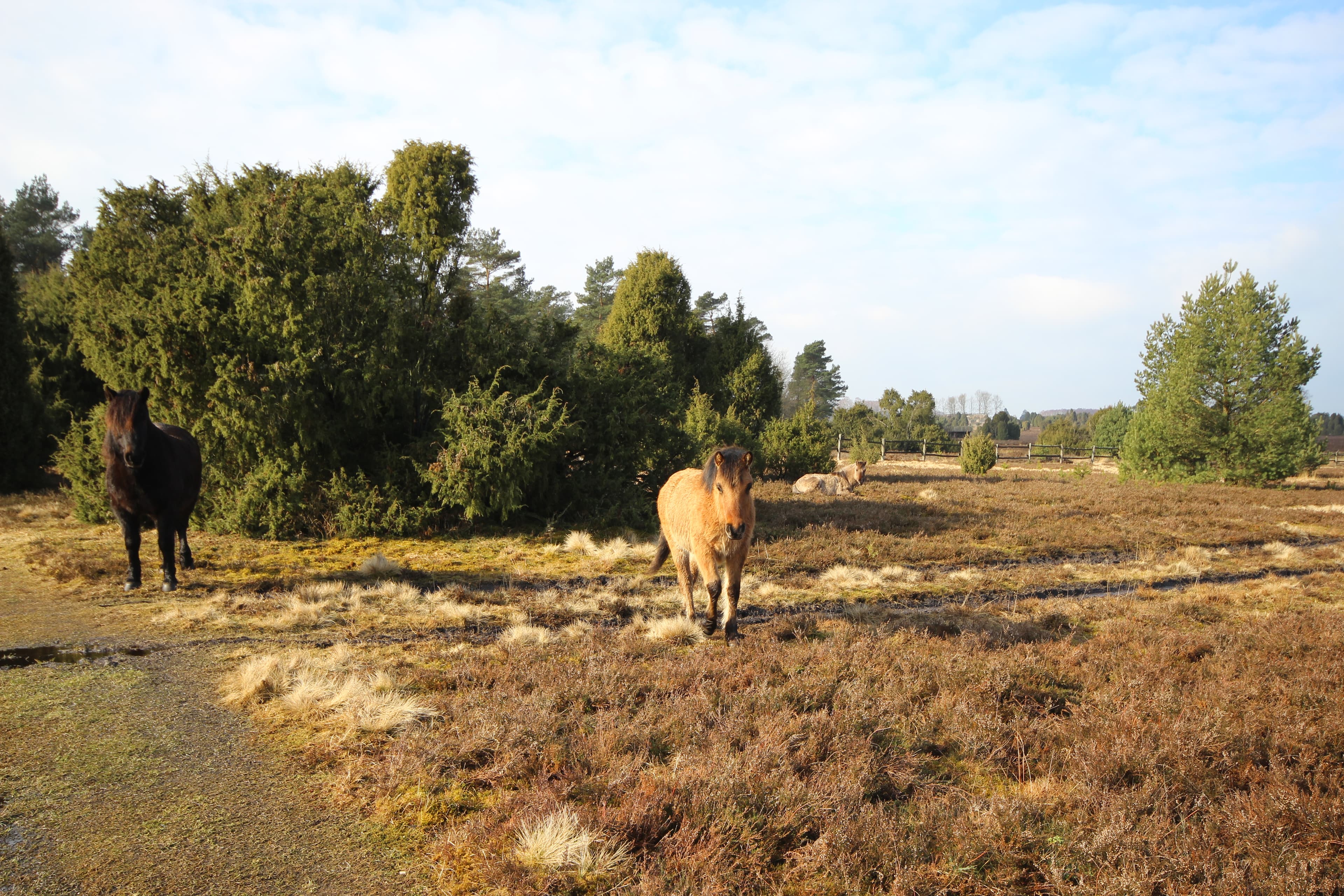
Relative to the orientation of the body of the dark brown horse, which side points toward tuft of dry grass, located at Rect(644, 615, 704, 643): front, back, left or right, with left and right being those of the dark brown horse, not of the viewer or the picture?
left

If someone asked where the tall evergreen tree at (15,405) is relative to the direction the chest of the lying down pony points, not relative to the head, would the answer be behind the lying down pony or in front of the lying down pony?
behind

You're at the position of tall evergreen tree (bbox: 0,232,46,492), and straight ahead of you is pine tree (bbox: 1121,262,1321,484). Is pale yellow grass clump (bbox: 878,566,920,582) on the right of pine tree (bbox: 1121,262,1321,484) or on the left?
right

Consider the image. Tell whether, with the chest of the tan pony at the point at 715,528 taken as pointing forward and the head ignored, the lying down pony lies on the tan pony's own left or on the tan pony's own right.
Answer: on the tan pony's own left

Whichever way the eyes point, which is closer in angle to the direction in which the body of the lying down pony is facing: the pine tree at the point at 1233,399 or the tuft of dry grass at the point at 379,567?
the pine tree

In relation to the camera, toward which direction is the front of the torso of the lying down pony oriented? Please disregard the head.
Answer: to the viewer's right

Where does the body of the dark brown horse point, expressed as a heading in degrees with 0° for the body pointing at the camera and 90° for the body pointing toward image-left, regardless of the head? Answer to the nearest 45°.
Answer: approximately 45°

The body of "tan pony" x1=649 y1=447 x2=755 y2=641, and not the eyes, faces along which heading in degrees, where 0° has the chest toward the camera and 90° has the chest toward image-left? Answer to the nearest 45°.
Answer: approximately 315°

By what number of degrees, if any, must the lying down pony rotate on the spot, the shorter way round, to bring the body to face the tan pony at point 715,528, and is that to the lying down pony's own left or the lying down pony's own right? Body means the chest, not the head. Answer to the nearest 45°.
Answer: approximately 90° to the lying down pony's own right

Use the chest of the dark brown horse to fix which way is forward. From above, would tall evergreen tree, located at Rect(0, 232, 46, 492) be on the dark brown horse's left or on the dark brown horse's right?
on the dark brown horse's right

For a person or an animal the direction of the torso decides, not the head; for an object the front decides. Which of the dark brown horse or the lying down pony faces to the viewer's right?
the lying down pony

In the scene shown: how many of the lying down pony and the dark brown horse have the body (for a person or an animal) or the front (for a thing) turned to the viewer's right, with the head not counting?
1
